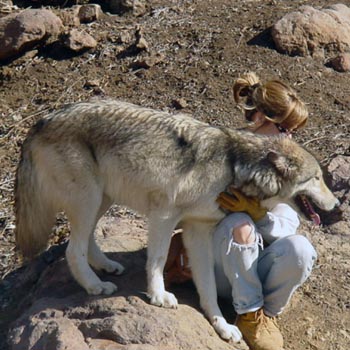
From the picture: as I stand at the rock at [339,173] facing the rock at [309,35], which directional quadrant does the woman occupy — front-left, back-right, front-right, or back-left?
back-left

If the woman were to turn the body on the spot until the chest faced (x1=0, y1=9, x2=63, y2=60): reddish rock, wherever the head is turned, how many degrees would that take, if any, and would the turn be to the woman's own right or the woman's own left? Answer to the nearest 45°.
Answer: approximately 180°

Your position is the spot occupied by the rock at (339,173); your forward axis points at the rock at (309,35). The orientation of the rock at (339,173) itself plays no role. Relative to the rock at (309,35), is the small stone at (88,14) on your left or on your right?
left

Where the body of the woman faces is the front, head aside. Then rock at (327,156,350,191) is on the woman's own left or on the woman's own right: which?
on the woman's own left

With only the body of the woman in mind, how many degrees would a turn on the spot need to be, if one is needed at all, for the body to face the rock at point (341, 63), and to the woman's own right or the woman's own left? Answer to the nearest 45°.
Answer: approximately 135° to the woman's own left

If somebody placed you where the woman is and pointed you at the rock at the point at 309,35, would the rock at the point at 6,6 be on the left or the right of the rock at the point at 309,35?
left

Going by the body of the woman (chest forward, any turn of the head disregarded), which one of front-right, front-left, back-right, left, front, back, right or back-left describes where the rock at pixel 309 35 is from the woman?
back-left

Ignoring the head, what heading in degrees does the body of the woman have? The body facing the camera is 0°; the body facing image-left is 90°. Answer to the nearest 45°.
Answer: approximately 315°

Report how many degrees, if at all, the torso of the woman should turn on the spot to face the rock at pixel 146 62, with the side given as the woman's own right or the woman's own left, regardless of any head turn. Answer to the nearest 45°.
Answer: approximately 180°

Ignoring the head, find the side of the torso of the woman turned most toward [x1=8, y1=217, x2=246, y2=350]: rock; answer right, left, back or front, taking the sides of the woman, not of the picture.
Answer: right
